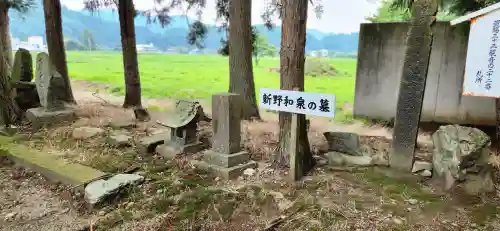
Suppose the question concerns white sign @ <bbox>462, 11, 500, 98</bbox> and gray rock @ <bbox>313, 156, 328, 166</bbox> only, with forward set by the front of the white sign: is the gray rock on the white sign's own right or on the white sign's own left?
on the white sign's own right

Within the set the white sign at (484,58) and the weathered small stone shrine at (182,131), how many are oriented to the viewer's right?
0

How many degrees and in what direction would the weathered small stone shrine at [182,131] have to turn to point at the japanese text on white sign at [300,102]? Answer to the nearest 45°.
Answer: approximately 90° to its left

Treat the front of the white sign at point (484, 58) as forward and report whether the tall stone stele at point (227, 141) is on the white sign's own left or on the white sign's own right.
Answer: on the white sign's own right

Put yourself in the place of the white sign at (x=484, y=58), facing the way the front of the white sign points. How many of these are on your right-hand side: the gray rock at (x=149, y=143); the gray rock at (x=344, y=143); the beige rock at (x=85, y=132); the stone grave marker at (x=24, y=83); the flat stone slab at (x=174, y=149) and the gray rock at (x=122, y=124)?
6

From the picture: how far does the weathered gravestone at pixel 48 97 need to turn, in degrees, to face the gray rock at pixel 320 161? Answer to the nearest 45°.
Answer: approximately 90° to its left

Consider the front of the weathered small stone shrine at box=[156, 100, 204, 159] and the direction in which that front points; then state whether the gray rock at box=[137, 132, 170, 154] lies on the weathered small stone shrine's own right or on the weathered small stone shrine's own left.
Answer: on the weathered small stone shrine's own right

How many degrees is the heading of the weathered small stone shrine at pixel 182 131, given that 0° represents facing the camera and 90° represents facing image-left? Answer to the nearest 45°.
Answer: approximately 45°

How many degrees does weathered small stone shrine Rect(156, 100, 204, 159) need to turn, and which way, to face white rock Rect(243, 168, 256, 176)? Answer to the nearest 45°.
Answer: approximately 90° to its left

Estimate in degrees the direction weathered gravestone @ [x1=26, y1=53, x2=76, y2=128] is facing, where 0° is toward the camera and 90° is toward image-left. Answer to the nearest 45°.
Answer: approximately 45°

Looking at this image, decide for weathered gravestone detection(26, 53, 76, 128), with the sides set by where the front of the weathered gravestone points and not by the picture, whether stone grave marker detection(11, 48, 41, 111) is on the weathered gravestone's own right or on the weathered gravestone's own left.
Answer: on the weathered gravestone's own right
